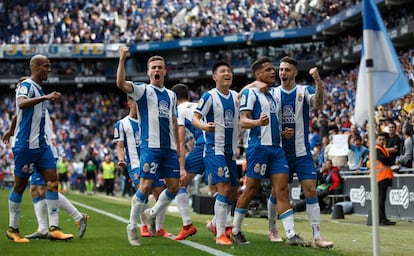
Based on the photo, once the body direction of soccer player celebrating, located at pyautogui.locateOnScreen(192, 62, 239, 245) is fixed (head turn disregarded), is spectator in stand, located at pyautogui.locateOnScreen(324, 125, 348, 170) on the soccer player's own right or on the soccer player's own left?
on the soccer player's own left

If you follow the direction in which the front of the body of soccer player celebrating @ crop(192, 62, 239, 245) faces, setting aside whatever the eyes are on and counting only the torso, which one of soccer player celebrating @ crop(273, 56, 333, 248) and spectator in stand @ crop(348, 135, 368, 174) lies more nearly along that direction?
the soccer player celebrating

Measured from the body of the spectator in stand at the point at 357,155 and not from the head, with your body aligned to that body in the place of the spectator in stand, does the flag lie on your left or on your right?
on your left

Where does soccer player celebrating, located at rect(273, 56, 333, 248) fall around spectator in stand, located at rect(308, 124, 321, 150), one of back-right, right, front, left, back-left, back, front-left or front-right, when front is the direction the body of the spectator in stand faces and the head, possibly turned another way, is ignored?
front-left

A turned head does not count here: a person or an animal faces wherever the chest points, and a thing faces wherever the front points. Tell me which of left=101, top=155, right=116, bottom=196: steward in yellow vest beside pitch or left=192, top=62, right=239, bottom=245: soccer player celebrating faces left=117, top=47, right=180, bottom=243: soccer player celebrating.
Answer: the steward in yellow vest beside pitch
